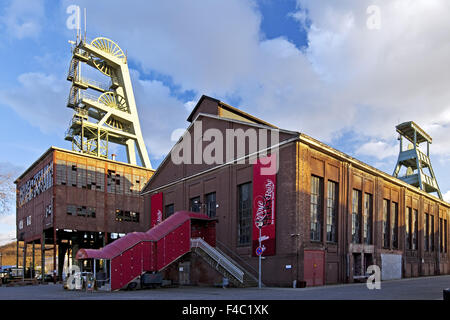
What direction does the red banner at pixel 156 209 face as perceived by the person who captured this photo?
facing the viewer and to the left of the viewer

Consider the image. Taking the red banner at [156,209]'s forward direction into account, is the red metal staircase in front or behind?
in front
